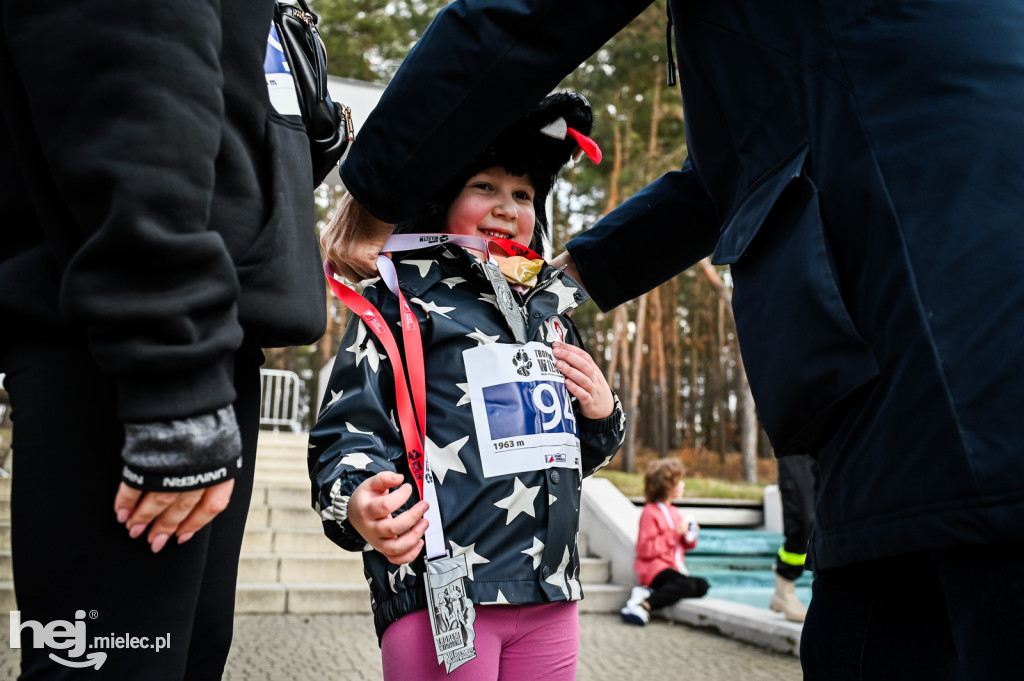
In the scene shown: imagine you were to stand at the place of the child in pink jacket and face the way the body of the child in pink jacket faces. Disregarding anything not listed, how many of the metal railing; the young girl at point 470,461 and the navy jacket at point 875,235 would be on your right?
2

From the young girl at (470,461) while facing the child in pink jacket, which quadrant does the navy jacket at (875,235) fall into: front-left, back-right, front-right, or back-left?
back-right

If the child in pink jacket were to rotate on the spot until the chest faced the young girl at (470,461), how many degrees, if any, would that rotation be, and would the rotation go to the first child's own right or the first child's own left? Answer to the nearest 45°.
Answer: approximately 90° to the first child's own right

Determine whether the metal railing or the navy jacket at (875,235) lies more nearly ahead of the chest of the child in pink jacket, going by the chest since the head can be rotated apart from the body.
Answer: the navy jacket

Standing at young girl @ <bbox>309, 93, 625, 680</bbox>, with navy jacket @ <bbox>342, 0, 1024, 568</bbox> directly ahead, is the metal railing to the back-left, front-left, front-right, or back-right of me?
back-left
